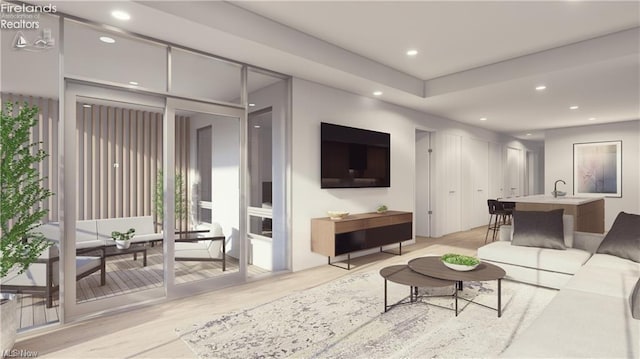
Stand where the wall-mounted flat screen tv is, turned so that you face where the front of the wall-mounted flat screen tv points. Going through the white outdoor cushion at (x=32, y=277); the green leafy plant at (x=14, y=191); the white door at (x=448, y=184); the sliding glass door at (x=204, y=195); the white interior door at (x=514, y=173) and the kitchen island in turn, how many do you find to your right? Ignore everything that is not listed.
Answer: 3

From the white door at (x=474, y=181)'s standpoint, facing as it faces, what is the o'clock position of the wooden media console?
The wooden media console is roughly at 2 o'clock from the white door.

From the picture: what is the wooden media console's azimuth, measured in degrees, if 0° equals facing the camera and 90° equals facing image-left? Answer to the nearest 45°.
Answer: approximately 315°

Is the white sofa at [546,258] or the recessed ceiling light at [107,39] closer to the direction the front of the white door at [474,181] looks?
the white sofa

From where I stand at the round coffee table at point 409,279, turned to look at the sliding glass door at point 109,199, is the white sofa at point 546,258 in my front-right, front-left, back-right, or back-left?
back-right

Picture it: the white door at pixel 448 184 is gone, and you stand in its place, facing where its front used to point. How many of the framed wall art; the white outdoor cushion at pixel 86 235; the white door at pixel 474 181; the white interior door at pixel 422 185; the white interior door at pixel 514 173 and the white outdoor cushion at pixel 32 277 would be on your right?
3

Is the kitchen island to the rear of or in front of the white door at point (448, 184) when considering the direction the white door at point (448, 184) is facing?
in front

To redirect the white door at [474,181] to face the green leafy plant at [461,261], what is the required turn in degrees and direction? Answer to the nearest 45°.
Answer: approximately 45° to its right

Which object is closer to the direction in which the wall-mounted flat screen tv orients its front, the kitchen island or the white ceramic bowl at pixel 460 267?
the white ceramic bowl

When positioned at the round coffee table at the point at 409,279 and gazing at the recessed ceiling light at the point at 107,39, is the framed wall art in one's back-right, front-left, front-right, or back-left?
back-right

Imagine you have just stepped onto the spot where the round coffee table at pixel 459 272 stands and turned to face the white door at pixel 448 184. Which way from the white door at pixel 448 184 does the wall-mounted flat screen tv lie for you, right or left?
left

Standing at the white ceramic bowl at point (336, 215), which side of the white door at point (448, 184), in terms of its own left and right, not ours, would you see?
right

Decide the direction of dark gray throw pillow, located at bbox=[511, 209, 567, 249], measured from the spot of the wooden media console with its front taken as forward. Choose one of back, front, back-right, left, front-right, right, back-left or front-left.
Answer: front-left

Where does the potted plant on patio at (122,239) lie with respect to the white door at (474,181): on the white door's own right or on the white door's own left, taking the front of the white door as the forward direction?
on the white door's own right

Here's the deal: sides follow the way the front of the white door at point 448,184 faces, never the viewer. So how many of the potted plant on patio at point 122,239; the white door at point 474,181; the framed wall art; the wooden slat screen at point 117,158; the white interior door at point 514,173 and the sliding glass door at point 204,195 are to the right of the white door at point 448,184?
3

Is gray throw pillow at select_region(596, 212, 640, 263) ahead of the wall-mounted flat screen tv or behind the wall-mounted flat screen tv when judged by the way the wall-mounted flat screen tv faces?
ahead

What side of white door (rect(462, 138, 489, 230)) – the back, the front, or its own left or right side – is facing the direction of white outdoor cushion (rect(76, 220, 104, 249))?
right

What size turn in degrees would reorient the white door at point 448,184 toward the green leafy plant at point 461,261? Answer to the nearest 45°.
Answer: approximately 45° to its right
